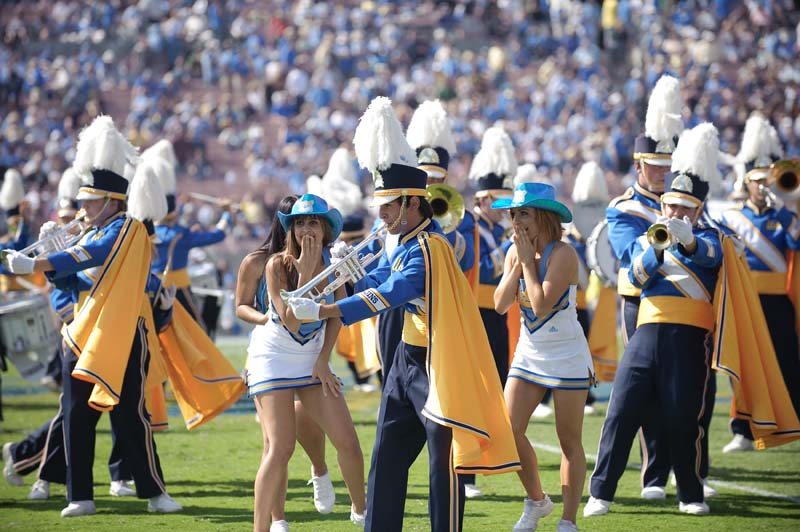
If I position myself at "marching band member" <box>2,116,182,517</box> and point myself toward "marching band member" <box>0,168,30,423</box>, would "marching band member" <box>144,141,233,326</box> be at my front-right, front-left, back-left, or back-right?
front-right

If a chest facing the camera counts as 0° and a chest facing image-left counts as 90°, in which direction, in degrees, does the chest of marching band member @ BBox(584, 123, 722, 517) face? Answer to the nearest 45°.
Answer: approximately 0°

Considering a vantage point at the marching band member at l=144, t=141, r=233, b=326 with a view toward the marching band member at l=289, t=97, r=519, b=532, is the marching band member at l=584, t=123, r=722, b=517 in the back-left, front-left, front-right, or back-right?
front-left

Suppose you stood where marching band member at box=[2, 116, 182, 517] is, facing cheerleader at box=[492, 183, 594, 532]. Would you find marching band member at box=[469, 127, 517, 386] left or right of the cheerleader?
left

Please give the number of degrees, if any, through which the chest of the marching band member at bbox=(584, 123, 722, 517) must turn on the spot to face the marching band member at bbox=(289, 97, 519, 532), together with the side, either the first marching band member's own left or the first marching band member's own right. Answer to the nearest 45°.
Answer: approximately 45° to the first marching band member's own right

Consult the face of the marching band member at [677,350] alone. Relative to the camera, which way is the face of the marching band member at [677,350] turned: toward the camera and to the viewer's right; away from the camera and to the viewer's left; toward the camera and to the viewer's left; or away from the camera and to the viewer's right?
toward the camera and to the viewer's left
